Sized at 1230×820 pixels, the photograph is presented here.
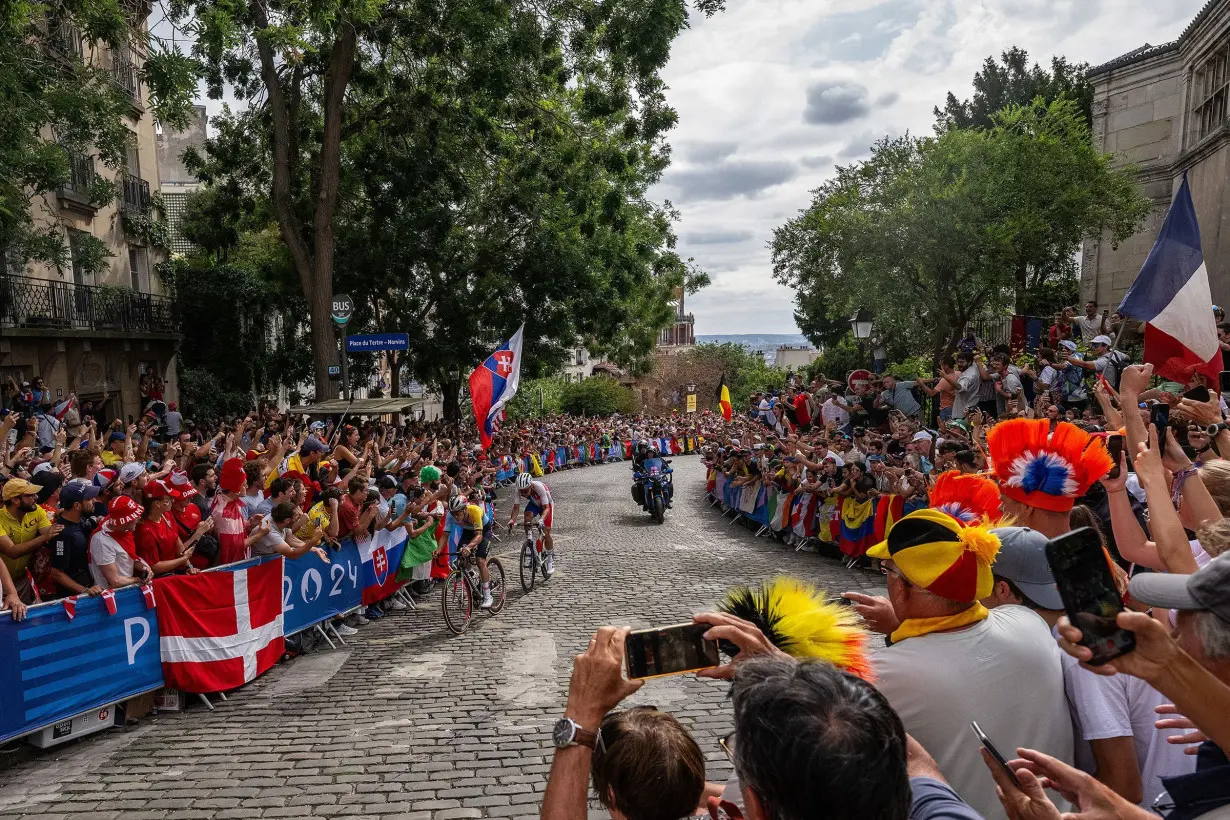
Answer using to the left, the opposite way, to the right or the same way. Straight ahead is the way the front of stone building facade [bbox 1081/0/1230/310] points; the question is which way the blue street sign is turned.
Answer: to the left

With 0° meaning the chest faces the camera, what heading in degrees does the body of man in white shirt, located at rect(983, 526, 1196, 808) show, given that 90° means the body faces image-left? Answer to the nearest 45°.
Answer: approximately 135°

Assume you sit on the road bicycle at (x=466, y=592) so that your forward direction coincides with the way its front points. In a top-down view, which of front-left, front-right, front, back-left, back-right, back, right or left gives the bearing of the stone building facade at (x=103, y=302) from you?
right

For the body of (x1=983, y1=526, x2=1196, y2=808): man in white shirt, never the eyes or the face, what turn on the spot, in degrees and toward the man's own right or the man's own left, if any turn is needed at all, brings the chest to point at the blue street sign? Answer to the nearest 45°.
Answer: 0° — they already face it

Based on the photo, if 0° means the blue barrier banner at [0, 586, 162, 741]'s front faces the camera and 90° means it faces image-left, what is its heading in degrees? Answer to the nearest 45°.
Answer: approximately 315°

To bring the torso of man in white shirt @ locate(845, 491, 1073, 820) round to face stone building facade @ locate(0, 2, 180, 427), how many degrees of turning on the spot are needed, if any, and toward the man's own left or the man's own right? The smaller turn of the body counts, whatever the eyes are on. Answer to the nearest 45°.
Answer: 0° — they already face it

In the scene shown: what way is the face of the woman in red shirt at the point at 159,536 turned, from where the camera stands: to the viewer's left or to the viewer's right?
to the viewer's right

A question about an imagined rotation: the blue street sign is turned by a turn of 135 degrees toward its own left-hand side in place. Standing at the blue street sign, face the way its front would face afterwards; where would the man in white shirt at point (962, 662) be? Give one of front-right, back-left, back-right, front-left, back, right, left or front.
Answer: back-right

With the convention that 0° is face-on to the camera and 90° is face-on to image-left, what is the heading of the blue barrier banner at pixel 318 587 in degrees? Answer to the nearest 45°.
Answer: approximately 315°

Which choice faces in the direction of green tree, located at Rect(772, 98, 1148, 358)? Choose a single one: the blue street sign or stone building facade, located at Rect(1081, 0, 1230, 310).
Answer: the stone building facade

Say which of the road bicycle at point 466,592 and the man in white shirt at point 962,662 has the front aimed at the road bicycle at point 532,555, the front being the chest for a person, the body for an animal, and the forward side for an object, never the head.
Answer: the man in white shirt

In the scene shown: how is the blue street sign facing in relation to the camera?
toward the camera

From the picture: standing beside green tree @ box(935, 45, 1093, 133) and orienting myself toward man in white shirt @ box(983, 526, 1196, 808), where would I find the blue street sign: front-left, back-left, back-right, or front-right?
front-right

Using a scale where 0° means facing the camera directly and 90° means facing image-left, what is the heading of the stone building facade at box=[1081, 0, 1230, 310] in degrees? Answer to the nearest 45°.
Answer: approximately 45°

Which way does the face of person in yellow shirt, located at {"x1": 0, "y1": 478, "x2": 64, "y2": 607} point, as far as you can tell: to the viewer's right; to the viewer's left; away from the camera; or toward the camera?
to the viewer's right

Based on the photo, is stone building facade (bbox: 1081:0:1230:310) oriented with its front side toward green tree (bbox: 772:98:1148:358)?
yes

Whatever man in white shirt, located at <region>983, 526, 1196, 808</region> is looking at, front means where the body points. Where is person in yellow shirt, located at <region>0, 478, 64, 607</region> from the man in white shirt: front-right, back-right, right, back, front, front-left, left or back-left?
front-left

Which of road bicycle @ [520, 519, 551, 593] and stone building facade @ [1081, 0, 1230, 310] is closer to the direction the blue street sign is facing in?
the road bicycle
